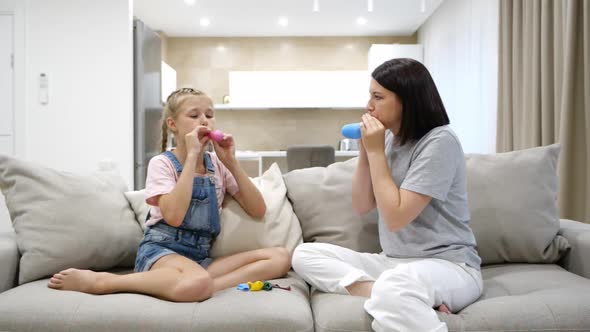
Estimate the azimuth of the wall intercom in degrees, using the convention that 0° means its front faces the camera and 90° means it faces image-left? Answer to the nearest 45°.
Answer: approximately 0°

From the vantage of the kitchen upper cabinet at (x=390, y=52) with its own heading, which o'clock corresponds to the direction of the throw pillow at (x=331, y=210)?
The throw pillow is roughly at 12 o'clock from the kitchen upper cabinet.

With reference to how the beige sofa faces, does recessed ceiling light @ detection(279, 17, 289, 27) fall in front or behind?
behind

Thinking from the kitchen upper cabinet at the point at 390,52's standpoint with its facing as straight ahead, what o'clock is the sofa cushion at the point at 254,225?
The sofa cushion is roughly at 12 o'clock from the kitchen upper cabinet.

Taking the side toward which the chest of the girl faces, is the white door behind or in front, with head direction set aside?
behind

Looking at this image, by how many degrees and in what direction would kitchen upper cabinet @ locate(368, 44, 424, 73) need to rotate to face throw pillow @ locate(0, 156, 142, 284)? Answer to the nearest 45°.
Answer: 0° — it already faces it

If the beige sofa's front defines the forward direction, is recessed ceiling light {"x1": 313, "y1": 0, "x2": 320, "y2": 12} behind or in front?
behind

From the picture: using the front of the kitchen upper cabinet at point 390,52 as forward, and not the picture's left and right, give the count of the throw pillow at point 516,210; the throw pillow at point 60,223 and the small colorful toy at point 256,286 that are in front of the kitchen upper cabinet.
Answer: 3

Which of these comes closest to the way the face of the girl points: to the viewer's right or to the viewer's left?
to the viewer's right
